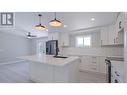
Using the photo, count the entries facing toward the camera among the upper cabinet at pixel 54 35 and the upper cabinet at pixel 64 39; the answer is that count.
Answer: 2

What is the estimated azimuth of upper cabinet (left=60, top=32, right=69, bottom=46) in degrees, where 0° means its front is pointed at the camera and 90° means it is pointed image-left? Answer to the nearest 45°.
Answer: approximately 0°

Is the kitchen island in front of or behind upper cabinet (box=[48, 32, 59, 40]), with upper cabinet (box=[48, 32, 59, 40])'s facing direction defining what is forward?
in front

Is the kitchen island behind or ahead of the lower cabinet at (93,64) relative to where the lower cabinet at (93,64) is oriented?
ahead

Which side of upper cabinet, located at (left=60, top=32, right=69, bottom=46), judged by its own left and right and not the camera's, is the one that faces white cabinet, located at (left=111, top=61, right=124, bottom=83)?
front

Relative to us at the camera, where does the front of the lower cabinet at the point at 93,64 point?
facing the viewer and to the left of the viewer

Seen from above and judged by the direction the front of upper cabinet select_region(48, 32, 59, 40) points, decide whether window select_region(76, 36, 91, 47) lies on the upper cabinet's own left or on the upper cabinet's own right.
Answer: on the upper cabinet's own left

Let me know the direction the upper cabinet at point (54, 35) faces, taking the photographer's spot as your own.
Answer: facing the viewer

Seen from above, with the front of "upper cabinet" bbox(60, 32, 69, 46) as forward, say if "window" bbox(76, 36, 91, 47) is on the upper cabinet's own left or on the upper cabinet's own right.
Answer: on the upper cabinet's own left

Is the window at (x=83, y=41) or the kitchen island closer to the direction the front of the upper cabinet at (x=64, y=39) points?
the kitchen island

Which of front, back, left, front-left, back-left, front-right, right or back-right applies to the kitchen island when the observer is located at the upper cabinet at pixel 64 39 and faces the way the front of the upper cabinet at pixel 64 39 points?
front

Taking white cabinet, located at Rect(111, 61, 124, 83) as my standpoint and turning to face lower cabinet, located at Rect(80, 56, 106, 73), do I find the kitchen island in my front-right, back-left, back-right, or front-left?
front-left

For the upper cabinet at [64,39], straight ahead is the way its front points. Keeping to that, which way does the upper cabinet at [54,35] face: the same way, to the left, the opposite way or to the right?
the same way
